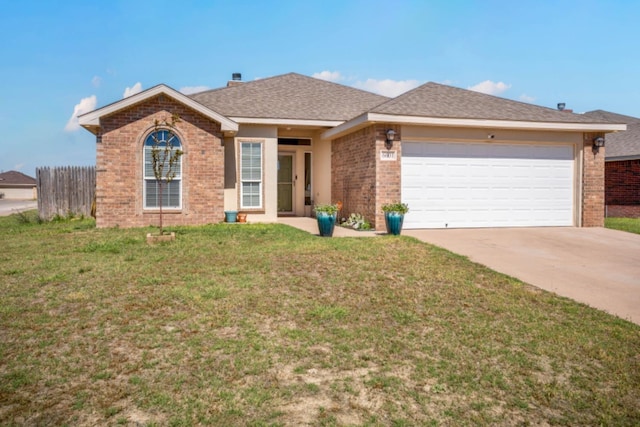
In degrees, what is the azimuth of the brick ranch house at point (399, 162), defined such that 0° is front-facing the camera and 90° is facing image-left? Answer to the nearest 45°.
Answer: approximately 0°

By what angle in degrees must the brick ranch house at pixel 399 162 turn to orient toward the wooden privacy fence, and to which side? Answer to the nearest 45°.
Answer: approximately 90° to its right

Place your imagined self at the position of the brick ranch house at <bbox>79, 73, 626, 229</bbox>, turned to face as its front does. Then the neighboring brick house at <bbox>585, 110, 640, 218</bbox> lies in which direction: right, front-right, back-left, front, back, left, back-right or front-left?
back-left

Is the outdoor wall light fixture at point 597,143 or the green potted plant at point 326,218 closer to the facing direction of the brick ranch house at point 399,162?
the green potted plant

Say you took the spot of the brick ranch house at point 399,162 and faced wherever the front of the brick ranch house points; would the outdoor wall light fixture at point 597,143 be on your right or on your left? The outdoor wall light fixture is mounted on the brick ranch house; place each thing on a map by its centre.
on your left

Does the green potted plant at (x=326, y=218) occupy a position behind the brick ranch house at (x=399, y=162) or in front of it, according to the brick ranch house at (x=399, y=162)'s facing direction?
in front

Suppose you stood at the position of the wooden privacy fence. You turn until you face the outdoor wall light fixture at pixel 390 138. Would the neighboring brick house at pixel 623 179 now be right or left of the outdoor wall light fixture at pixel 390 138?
left

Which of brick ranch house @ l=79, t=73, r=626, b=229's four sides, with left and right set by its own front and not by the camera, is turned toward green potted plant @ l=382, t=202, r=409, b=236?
front
